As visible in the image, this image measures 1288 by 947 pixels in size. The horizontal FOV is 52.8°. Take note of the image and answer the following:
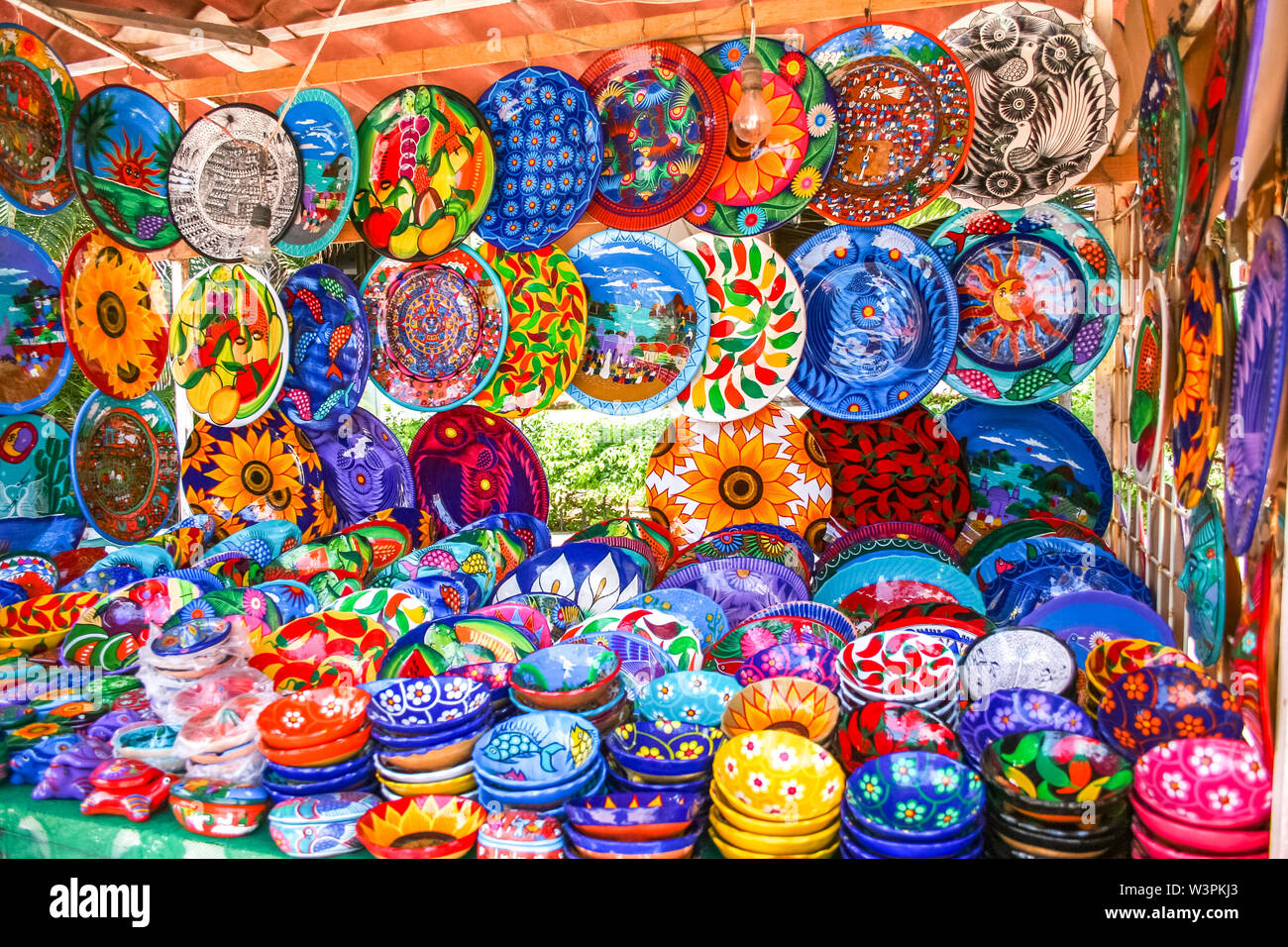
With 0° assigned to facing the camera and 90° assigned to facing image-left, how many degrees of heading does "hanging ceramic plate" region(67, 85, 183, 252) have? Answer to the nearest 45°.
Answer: approximately 315°

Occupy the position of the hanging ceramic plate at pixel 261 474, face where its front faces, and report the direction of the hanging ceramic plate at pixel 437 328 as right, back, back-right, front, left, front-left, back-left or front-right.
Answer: front-left

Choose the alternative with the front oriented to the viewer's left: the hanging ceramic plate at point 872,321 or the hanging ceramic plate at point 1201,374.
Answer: the hanging ceramic plate at point 1201,374

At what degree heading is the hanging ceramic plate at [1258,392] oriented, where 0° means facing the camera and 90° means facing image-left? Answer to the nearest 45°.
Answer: approximately 90°

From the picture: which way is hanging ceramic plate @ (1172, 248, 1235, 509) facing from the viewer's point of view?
to the viewer's left

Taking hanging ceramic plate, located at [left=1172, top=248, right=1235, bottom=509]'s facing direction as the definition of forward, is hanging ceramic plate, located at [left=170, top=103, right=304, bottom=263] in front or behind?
in front

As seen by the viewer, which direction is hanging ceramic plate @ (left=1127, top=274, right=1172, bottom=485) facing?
to the viewer's left

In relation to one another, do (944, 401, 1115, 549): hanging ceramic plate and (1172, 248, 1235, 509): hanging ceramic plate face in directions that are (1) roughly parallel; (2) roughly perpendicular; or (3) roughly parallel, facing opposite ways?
roughly perpendicular

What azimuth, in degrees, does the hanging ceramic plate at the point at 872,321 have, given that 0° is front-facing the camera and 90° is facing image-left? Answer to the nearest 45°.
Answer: approximately 0°
